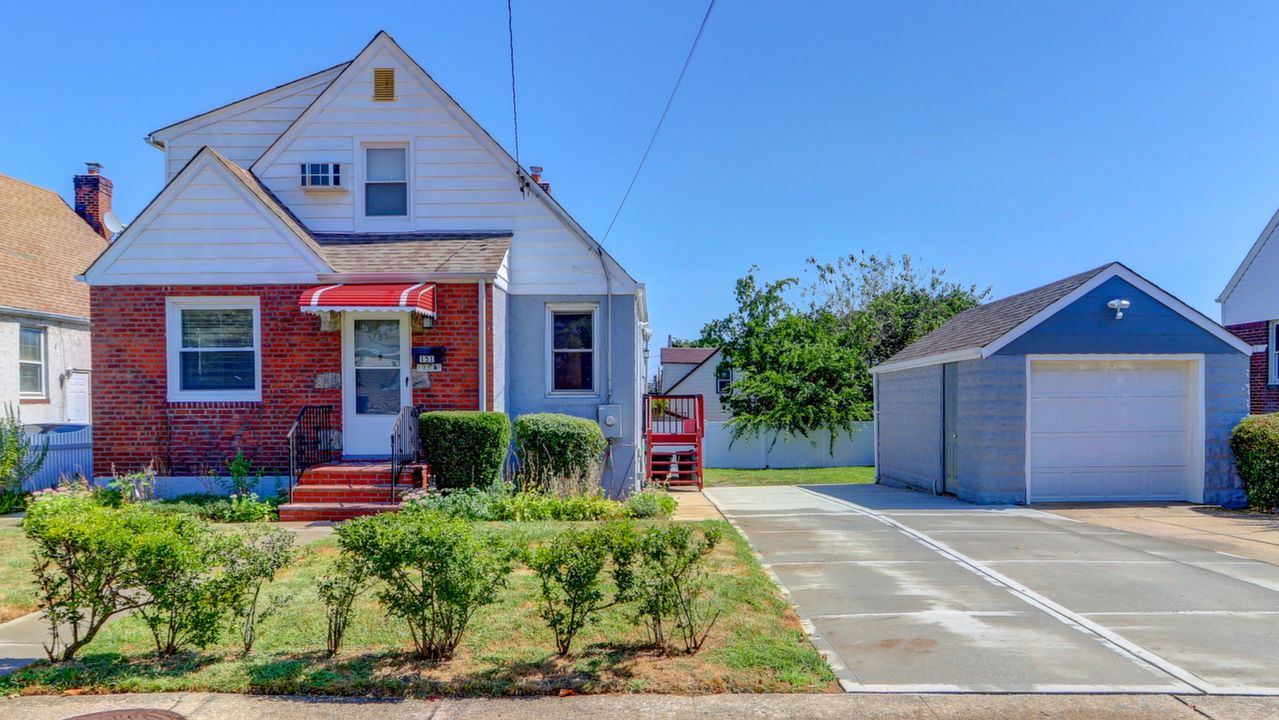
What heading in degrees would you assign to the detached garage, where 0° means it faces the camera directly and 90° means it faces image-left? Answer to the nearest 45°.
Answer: approximately 0°

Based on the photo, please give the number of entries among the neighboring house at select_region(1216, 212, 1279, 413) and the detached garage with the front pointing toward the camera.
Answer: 2

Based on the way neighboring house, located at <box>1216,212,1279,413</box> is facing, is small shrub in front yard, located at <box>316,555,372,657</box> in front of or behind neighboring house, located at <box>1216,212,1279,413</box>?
in front

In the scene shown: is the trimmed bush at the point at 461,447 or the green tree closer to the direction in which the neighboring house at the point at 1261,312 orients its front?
the trimmed bush
